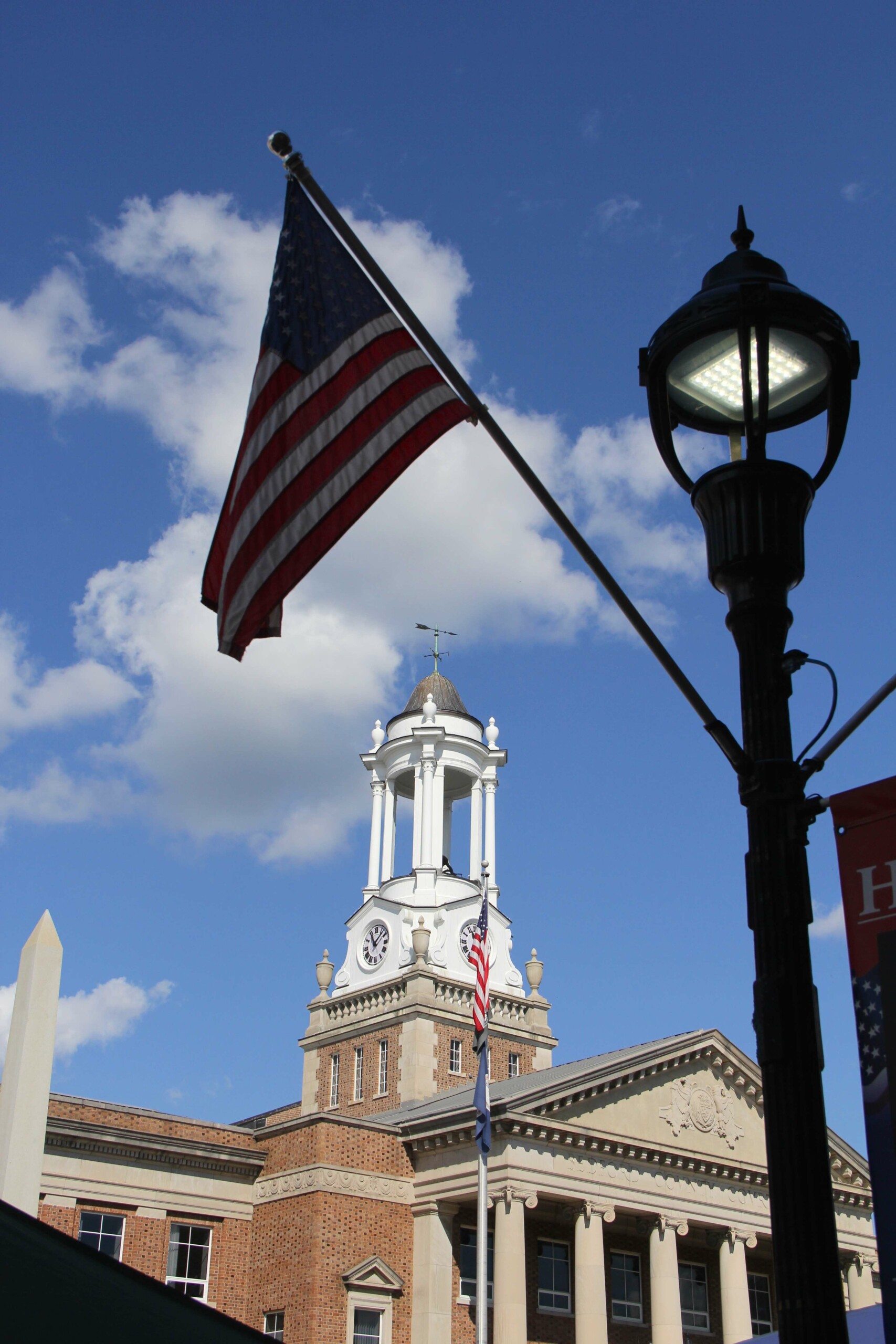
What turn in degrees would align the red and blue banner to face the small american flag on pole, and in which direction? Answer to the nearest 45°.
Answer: approximately 180°

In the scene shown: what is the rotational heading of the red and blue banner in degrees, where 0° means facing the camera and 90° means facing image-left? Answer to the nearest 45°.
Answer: approximately 0°

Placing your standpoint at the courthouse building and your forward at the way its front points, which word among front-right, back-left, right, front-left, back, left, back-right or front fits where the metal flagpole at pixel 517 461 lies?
front-right

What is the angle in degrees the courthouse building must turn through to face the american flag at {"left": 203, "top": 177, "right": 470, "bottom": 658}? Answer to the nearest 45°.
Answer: approximately 45° to its right

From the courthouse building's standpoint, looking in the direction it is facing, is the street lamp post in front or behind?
in front

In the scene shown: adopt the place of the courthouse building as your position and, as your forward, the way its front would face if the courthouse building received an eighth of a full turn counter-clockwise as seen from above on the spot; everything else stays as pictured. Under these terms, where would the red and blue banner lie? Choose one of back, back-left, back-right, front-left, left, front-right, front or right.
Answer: right

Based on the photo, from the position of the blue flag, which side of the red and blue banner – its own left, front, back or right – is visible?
back
